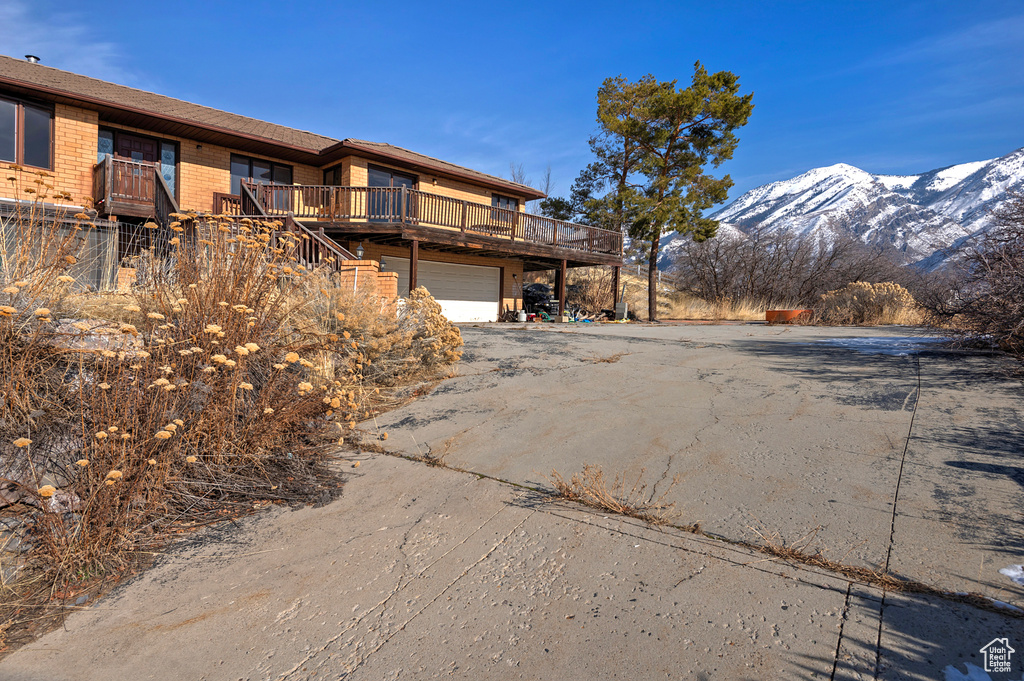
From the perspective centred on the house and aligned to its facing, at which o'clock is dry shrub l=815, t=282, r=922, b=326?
The dry shrub is roughly at 11 o'clock from the house.

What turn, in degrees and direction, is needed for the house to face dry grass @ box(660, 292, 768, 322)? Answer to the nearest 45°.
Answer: approximately 45° to its left

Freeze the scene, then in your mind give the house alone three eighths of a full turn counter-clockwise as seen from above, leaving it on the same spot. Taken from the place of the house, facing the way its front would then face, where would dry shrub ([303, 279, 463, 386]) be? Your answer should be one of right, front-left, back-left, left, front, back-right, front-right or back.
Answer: back

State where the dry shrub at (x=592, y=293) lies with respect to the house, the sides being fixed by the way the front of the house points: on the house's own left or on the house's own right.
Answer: on the house's own left

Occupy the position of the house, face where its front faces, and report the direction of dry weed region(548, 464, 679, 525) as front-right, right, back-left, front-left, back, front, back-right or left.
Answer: front-right

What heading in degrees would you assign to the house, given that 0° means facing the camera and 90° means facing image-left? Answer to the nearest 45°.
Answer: approximately 315°
